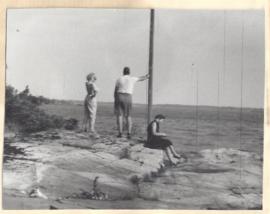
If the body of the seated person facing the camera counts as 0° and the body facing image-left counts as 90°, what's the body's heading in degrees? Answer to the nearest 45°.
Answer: approximately 270°

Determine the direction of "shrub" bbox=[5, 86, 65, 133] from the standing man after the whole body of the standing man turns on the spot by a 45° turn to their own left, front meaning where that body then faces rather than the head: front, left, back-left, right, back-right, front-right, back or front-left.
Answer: front-left

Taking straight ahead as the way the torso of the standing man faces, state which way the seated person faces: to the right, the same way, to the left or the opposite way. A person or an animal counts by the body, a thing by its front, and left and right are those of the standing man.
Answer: to the right

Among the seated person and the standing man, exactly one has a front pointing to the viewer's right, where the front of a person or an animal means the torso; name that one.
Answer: the seated person

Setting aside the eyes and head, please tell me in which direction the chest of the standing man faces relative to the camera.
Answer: away from the camera

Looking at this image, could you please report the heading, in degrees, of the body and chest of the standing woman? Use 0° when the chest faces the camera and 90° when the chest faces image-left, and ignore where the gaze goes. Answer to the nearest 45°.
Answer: approximately 270°

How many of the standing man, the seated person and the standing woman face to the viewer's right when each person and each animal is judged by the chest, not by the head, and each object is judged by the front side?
2

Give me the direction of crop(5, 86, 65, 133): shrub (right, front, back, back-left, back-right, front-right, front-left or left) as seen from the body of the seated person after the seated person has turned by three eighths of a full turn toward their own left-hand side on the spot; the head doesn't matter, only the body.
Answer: front-left
